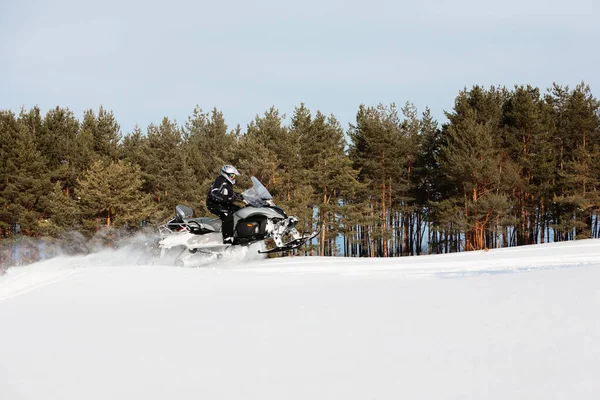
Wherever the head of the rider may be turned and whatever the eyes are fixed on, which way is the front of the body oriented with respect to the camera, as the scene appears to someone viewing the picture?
to the viewer's right

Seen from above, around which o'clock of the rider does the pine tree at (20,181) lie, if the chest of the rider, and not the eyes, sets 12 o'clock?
The pine tree is roughly at 8 o'clock from the rider.

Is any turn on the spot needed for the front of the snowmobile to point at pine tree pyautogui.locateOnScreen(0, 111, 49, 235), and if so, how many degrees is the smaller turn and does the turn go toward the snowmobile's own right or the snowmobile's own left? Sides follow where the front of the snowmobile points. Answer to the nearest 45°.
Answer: approximately 135° to the snowmobile's own left

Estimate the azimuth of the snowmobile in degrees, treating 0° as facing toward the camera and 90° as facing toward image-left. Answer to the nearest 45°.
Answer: approximately 270°

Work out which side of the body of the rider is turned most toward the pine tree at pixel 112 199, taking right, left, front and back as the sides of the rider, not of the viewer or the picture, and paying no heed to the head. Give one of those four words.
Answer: left

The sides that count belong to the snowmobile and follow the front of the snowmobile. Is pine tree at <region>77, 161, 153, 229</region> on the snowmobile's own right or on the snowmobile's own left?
on the snowmobile's own left

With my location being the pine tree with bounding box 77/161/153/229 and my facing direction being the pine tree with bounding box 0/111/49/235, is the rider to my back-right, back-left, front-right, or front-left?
back-left
